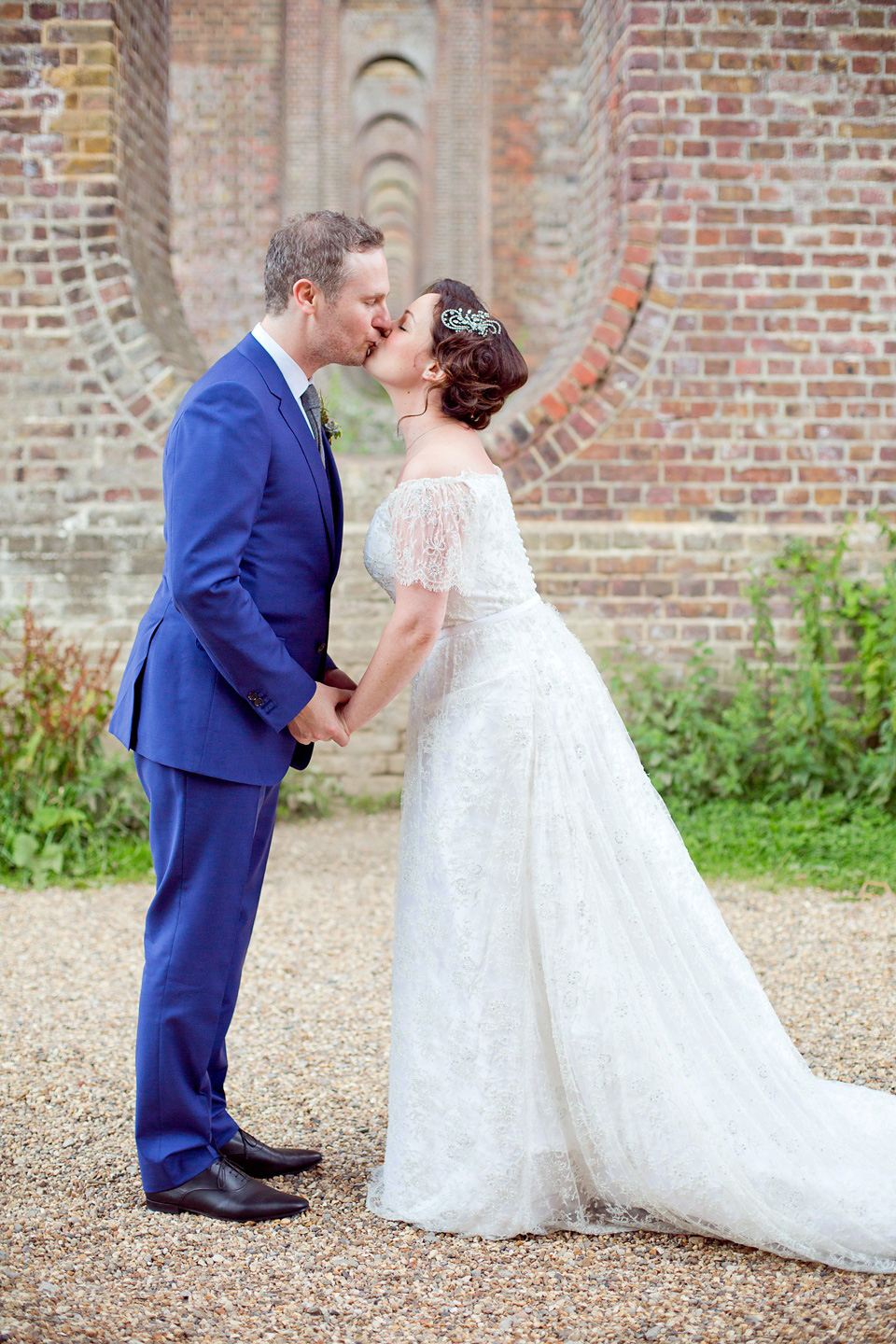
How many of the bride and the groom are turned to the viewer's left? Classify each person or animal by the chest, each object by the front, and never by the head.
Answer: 1

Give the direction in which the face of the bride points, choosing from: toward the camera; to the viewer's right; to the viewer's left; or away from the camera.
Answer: to the viewer's left

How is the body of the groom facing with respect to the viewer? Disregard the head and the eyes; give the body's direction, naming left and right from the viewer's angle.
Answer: facing to the right of the viewer

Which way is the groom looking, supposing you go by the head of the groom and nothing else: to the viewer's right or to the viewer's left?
to the viewer's right

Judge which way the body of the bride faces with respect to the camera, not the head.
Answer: to the viewer's left

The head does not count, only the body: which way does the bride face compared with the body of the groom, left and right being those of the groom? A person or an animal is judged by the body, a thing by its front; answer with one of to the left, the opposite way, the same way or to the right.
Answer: the opposite way

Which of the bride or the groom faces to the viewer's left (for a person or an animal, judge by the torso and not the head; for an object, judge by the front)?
the bride

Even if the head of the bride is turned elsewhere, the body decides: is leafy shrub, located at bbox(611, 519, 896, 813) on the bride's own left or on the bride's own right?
on the bride's own right

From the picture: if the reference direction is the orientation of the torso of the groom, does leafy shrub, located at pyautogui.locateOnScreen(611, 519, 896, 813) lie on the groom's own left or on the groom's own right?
on the groom's own left
